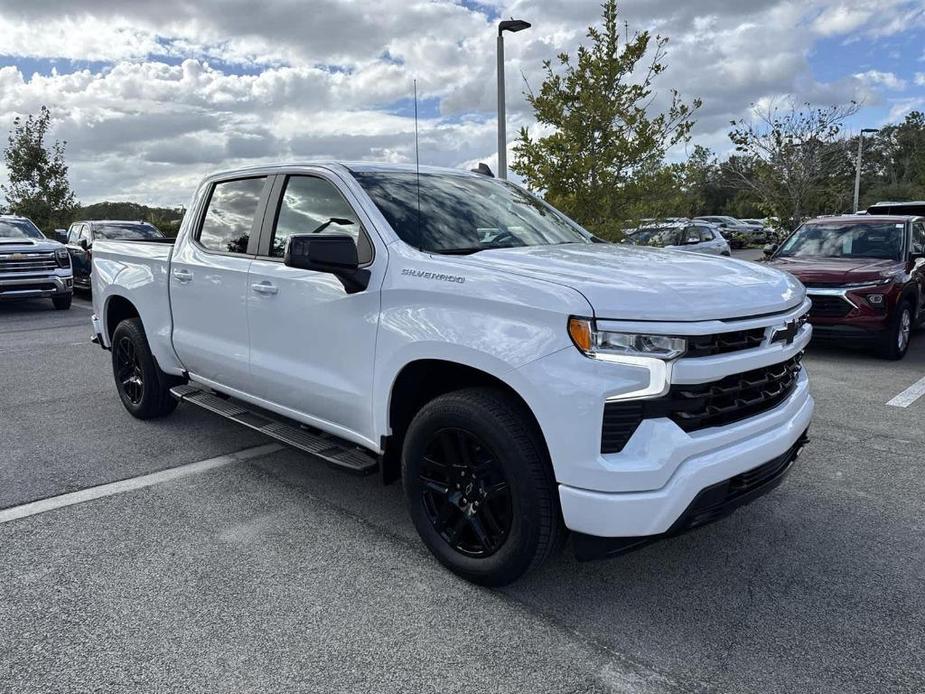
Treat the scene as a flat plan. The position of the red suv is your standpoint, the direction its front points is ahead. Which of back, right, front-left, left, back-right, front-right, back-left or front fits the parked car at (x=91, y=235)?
front-right

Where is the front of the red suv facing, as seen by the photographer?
facing the viewer and to the left of the viewer

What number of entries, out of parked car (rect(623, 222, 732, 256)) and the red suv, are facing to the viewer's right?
0

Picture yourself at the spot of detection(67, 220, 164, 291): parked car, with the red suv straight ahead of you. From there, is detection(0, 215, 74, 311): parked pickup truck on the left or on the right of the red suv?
right

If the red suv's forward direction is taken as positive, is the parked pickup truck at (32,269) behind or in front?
in front

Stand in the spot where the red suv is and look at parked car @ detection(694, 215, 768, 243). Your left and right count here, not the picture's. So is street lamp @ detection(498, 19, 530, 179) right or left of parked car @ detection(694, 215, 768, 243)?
left

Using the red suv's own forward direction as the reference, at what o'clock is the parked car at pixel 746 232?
The parked car is roughly at 4 o'clock from the red suv.

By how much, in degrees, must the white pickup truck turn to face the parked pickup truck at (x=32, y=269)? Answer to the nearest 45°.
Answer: approximately 180°

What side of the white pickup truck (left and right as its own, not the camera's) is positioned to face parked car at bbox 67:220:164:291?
back

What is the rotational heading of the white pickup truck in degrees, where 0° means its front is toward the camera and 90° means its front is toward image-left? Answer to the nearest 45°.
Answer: approximately 315°
